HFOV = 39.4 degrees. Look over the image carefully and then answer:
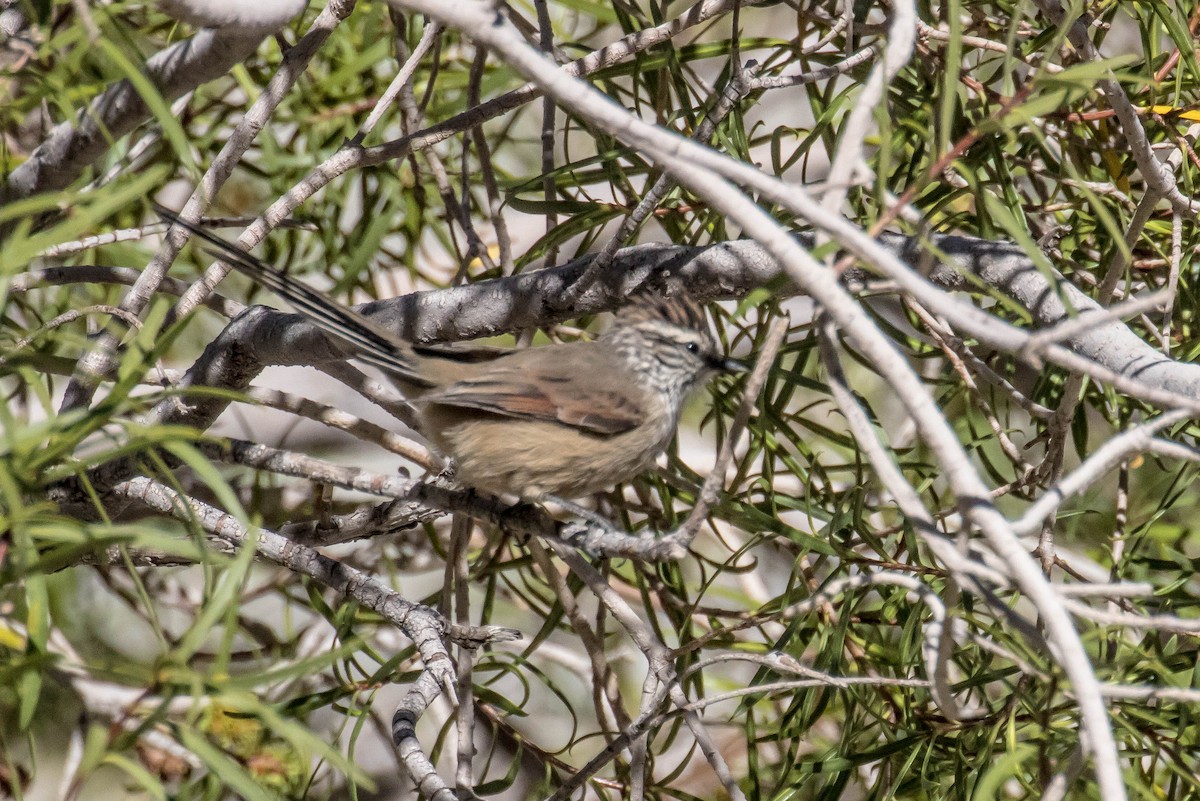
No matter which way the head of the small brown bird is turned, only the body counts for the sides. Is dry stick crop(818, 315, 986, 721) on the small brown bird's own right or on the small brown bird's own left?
on the small brown bird's own right

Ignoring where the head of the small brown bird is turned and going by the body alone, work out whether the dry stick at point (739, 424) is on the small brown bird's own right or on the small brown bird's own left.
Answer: on the small brown bird's own right

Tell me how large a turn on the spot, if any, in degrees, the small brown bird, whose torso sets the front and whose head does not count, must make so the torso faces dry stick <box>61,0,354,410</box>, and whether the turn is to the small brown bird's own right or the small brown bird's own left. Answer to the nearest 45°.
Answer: approximately 135° to the small brown bird's own right

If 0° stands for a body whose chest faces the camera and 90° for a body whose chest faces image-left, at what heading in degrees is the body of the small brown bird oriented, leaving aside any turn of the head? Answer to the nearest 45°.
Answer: approximately 270°

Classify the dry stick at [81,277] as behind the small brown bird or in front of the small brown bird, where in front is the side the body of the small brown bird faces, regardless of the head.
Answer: behind

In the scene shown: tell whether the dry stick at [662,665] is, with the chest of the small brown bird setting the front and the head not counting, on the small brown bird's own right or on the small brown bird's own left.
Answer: on the small brown bird's own right
